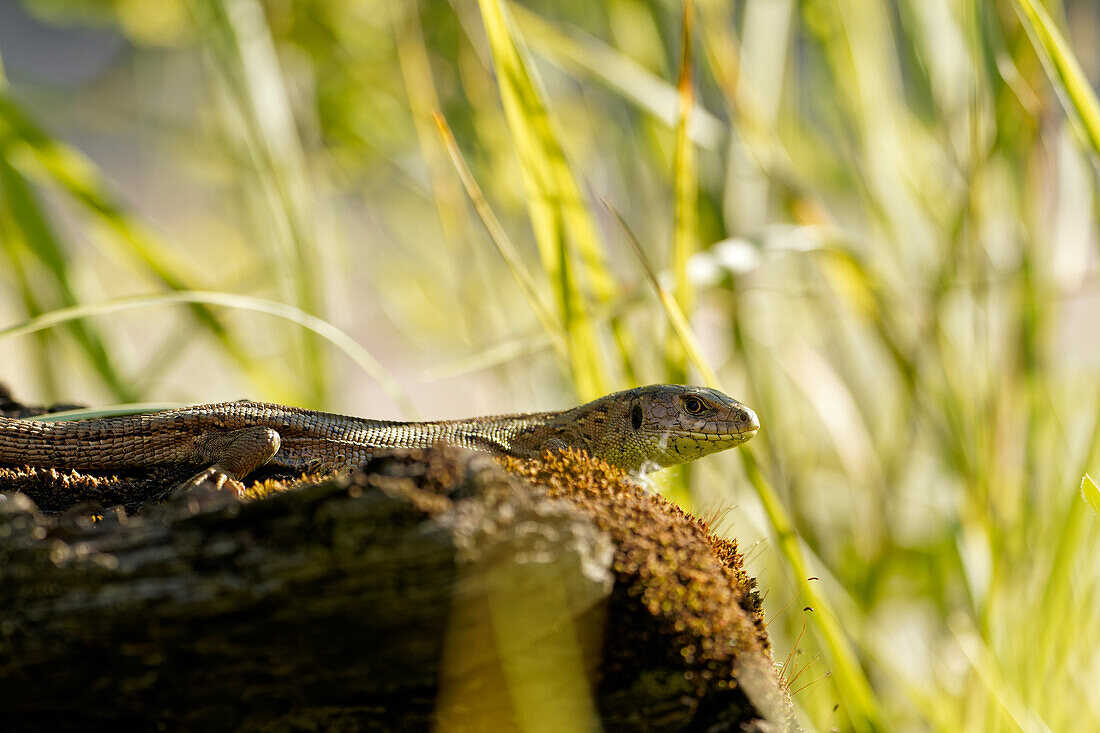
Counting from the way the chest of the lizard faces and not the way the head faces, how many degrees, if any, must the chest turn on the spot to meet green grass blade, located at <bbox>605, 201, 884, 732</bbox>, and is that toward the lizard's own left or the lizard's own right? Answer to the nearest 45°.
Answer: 0° — it already faces it

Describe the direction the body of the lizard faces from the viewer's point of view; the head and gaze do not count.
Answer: to the viewer's right
